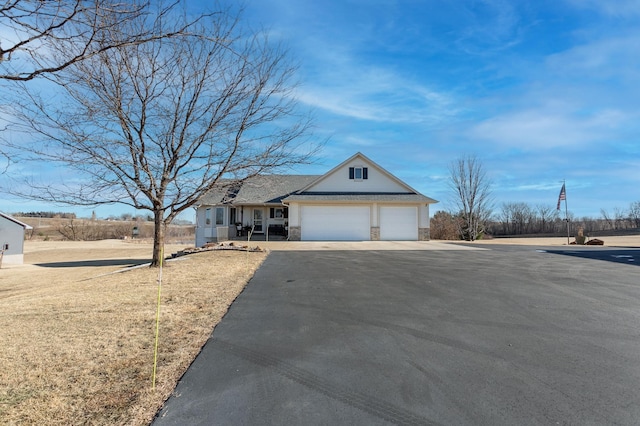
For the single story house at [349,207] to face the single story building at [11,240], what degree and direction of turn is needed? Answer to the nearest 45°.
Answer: approximately 90° to its right

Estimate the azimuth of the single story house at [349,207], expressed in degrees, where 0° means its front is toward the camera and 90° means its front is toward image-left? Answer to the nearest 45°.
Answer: approximately 0°
